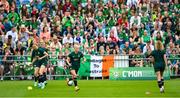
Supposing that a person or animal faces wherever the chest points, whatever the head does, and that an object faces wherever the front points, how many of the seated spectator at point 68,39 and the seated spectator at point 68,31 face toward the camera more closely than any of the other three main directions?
2

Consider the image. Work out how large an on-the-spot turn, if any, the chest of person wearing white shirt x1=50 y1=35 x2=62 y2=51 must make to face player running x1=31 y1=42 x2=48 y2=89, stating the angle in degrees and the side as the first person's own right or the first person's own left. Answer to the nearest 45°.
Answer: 0° — they already face them

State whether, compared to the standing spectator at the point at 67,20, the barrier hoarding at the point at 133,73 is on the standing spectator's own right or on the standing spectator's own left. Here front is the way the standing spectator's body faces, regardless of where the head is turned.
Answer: on the standing spectator's own left

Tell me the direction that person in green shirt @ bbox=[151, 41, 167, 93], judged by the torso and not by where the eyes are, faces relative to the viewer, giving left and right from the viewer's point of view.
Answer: facing away from the viewer

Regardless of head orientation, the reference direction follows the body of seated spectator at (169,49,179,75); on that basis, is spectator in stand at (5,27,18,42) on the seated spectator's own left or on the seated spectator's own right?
on the seated spectator's own right

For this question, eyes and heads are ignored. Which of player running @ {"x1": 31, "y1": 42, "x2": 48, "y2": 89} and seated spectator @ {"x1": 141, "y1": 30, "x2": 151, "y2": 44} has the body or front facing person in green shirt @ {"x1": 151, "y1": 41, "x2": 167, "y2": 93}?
the seated spectator

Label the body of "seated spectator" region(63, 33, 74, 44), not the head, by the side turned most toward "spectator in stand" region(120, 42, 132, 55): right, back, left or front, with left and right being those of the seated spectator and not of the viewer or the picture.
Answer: left
